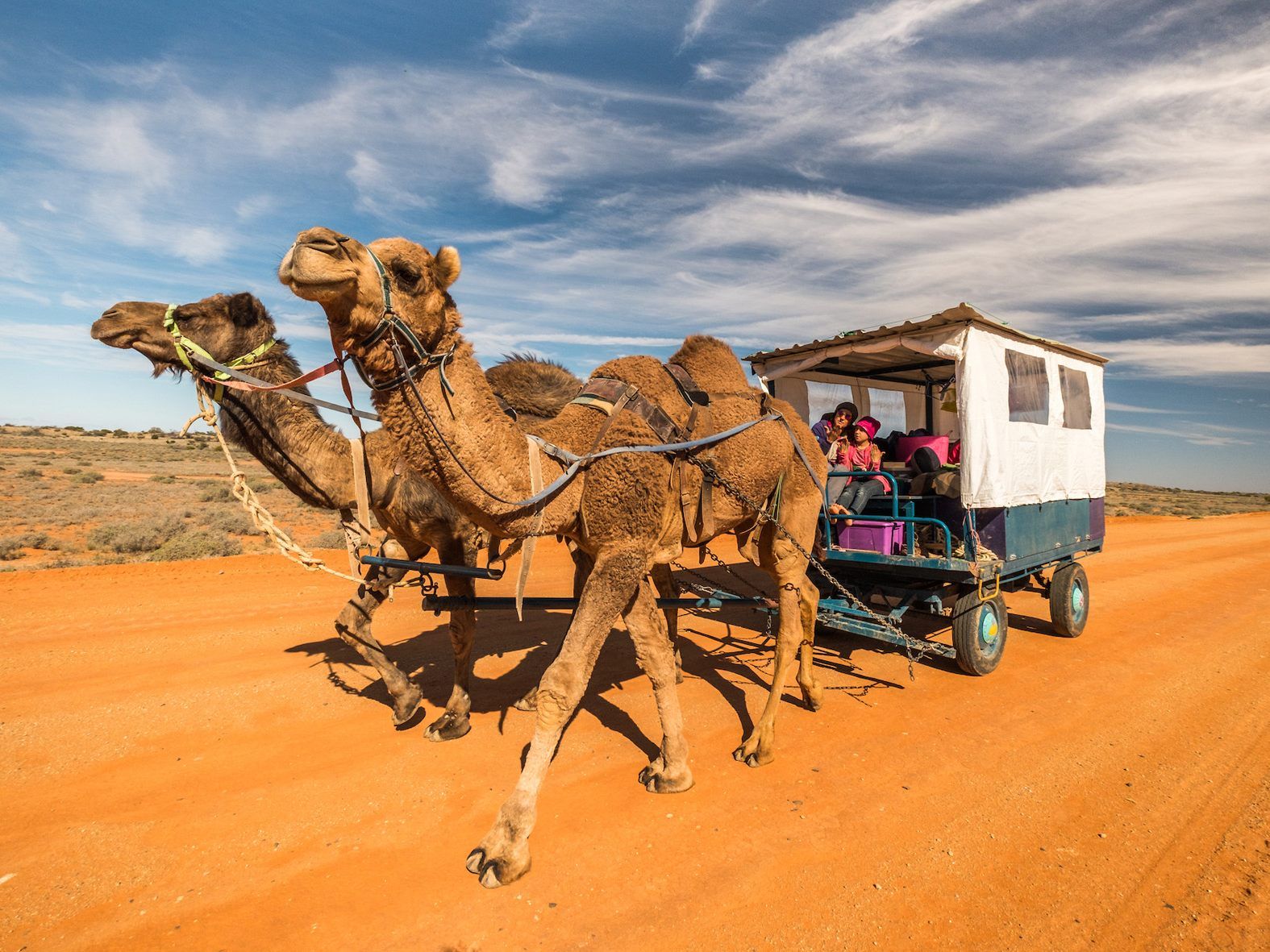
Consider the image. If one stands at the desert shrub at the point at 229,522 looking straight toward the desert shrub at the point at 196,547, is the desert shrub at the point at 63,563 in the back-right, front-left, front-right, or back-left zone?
front-right

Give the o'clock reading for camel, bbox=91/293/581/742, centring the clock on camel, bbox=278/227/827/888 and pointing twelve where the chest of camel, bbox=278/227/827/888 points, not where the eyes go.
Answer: camel, bbox=91/293/581/742 is roughly at 3 o'clock from camel, bbox=278/227/827/888.

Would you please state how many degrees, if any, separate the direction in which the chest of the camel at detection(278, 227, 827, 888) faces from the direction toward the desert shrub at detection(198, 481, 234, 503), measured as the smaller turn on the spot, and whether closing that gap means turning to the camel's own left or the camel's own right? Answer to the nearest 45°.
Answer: approximately 90° to the camel's own right

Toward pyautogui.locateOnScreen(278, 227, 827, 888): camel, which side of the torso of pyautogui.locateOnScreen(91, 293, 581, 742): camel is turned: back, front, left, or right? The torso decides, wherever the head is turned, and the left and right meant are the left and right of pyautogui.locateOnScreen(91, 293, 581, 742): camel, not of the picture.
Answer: left

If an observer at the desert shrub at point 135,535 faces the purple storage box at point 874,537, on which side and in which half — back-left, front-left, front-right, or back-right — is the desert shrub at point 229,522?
back-left

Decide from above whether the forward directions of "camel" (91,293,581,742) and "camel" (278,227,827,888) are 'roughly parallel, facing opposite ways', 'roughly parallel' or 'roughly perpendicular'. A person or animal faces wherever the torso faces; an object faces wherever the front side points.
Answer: roughly parallel

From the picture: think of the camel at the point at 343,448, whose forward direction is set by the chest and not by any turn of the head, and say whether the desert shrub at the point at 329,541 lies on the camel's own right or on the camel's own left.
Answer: on the camel's own right

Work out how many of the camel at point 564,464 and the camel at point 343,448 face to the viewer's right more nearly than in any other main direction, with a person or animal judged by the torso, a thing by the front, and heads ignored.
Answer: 0

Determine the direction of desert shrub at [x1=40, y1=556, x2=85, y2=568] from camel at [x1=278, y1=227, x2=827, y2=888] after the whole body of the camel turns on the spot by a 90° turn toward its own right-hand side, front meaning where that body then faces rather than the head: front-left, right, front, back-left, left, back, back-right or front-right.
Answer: front

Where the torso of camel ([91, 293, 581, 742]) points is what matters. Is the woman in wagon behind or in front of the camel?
behind

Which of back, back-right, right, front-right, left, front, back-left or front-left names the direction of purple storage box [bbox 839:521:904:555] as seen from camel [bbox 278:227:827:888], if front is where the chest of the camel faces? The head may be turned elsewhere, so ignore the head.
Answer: back

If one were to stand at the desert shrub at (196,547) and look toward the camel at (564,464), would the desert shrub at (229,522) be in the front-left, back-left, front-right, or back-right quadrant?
back-left

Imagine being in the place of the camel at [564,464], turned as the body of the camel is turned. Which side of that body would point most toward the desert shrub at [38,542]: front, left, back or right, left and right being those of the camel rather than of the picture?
right

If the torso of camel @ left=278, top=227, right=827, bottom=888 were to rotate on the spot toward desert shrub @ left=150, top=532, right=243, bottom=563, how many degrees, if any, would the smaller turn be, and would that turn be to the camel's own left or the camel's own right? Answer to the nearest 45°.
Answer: approximately 90° to the camel's own right

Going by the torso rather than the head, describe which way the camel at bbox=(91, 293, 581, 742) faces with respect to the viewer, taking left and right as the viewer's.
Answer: facing the viewer and to the left of the viewer

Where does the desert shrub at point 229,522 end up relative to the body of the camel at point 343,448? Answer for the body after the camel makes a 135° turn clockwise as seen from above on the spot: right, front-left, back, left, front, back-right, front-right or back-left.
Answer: front

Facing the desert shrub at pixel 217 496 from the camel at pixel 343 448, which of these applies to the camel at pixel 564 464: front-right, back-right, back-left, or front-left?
back-right
